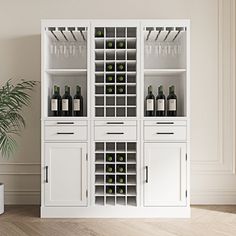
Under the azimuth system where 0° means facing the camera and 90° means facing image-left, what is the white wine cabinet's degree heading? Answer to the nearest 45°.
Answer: approximately 0°
